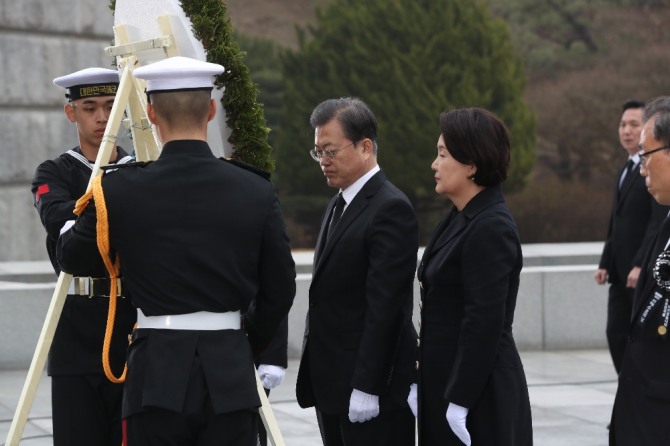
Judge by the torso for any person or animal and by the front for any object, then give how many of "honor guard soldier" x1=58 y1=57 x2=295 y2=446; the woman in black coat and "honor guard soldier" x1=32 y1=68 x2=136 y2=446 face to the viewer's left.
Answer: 1

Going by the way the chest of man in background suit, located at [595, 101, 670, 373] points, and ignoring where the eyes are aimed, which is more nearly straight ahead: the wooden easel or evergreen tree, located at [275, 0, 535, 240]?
the wooden easel

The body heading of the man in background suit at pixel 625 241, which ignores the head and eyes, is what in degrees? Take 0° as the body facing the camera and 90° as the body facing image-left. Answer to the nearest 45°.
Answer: approximately 45°

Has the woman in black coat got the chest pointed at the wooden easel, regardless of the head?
yes

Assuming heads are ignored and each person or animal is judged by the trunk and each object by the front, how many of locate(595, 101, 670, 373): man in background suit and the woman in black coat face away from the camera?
0

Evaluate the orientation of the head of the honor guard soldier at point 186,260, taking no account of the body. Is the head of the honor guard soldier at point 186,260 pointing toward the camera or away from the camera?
away from the camera

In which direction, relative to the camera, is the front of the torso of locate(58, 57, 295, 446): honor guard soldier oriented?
away from the camera

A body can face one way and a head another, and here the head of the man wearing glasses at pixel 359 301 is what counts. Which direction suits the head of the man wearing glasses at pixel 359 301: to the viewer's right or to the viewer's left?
to the viewer's left

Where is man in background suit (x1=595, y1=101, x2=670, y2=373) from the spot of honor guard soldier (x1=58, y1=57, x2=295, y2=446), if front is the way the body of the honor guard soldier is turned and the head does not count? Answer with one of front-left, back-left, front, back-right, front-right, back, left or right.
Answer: front-right

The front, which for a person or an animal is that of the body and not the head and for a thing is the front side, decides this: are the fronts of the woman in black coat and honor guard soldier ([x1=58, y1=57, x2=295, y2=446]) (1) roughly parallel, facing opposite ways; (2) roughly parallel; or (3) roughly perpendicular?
roughly perpendicular

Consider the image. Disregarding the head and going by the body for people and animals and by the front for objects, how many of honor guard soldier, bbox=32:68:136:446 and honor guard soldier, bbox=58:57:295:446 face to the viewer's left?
0

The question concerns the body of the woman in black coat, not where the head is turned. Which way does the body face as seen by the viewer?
to the viewer's left

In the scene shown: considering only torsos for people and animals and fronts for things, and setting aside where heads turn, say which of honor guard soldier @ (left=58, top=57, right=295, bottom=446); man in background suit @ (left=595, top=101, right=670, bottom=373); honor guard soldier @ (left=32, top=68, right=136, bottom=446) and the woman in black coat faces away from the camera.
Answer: honor guard soldier @ (left=58, top=57, right=295, bottom=446)

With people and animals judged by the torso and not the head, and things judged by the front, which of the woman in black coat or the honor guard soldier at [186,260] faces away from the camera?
the honor guard soldier

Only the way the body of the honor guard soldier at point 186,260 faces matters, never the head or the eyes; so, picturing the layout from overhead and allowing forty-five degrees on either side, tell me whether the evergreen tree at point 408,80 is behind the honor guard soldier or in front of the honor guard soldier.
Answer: in front

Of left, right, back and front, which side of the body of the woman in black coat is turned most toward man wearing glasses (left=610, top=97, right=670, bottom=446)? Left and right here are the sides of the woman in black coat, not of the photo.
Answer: back

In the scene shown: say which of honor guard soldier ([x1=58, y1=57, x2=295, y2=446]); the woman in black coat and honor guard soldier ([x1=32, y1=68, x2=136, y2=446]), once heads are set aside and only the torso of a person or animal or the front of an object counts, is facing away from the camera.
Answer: honor guard soldier ([x1=58, y1=57, x2=295, y2=446])

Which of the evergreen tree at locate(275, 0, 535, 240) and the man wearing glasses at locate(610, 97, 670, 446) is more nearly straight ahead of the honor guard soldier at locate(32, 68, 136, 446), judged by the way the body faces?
the man wearing glasses
